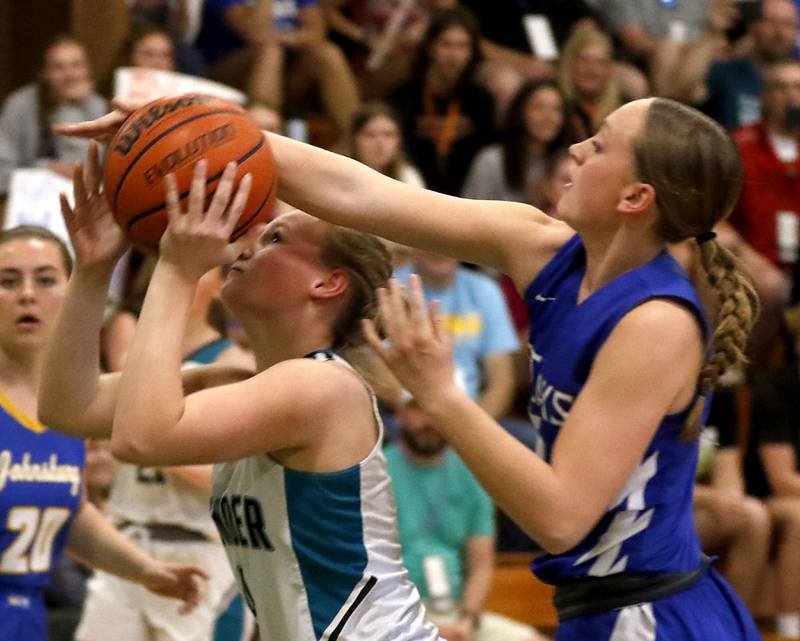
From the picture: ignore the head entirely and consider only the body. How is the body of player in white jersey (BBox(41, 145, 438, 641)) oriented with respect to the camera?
to the viewer's left

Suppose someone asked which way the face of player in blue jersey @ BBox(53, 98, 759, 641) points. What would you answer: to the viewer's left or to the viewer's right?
to the viewer's left

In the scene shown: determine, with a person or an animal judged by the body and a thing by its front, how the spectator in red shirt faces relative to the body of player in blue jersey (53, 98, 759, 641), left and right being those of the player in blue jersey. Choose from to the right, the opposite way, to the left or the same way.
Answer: to the left

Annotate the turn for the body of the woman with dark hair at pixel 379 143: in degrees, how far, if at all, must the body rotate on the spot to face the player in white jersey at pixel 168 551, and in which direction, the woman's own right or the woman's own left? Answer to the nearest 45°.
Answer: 0° — they already face them

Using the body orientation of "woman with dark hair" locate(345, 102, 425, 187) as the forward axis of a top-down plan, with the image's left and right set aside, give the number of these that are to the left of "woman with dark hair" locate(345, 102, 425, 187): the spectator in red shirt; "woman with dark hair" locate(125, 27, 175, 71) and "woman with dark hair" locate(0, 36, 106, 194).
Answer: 1

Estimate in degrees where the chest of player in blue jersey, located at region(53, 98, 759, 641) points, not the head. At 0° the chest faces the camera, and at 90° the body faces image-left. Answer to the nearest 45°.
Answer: approximately 90°

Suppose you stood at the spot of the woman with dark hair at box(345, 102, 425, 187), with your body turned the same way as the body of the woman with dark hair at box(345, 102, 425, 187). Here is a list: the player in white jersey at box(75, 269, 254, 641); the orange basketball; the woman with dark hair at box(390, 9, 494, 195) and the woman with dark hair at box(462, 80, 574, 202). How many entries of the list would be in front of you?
2

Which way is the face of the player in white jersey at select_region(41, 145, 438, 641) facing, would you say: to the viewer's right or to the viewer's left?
to the viewer's left

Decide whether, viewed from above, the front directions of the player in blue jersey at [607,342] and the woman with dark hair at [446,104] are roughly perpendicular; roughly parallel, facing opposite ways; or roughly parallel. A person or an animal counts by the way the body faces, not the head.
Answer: roughly perpendicular

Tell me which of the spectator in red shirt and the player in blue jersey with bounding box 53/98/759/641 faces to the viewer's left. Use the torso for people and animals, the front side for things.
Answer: the player in blue jersey
